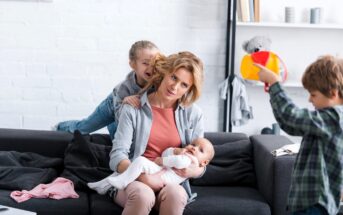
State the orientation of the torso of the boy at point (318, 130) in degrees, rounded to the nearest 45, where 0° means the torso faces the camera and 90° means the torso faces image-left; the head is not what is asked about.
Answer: approximately 90°

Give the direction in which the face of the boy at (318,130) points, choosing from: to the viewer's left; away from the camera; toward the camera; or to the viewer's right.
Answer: to the viewer's left

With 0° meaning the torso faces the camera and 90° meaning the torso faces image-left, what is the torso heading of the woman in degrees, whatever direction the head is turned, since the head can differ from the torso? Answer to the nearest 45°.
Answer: approximately 0°

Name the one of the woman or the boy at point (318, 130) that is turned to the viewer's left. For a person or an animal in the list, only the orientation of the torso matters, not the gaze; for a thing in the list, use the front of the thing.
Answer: the boy

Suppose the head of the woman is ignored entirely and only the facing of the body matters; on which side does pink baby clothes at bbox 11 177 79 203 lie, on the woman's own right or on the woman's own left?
on the woman's own right
